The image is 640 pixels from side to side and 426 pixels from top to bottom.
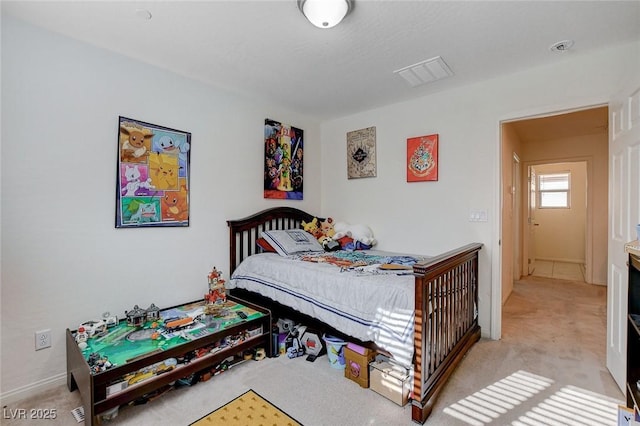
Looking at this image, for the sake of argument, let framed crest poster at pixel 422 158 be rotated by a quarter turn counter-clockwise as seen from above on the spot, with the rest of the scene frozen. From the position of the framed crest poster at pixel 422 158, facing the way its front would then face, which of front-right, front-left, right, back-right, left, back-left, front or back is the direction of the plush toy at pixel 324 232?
back-right

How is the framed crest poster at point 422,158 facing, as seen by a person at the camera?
facing the viewer and to the left of the viewer

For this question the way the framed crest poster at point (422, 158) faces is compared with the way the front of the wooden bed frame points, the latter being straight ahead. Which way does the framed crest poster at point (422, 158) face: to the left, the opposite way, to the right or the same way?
to the right

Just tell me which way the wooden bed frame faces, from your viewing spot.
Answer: facing the viewer and to the right of the viewer

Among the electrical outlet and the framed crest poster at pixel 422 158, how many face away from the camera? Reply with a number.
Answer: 0

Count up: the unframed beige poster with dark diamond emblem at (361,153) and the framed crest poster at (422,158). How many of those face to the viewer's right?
0

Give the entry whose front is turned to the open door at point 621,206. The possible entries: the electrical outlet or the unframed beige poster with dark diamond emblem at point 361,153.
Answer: the electrical outlet

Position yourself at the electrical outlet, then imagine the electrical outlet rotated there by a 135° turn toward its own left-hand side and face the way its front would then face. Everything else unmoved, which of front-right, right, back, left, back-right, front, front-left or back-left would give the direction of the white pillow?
right
